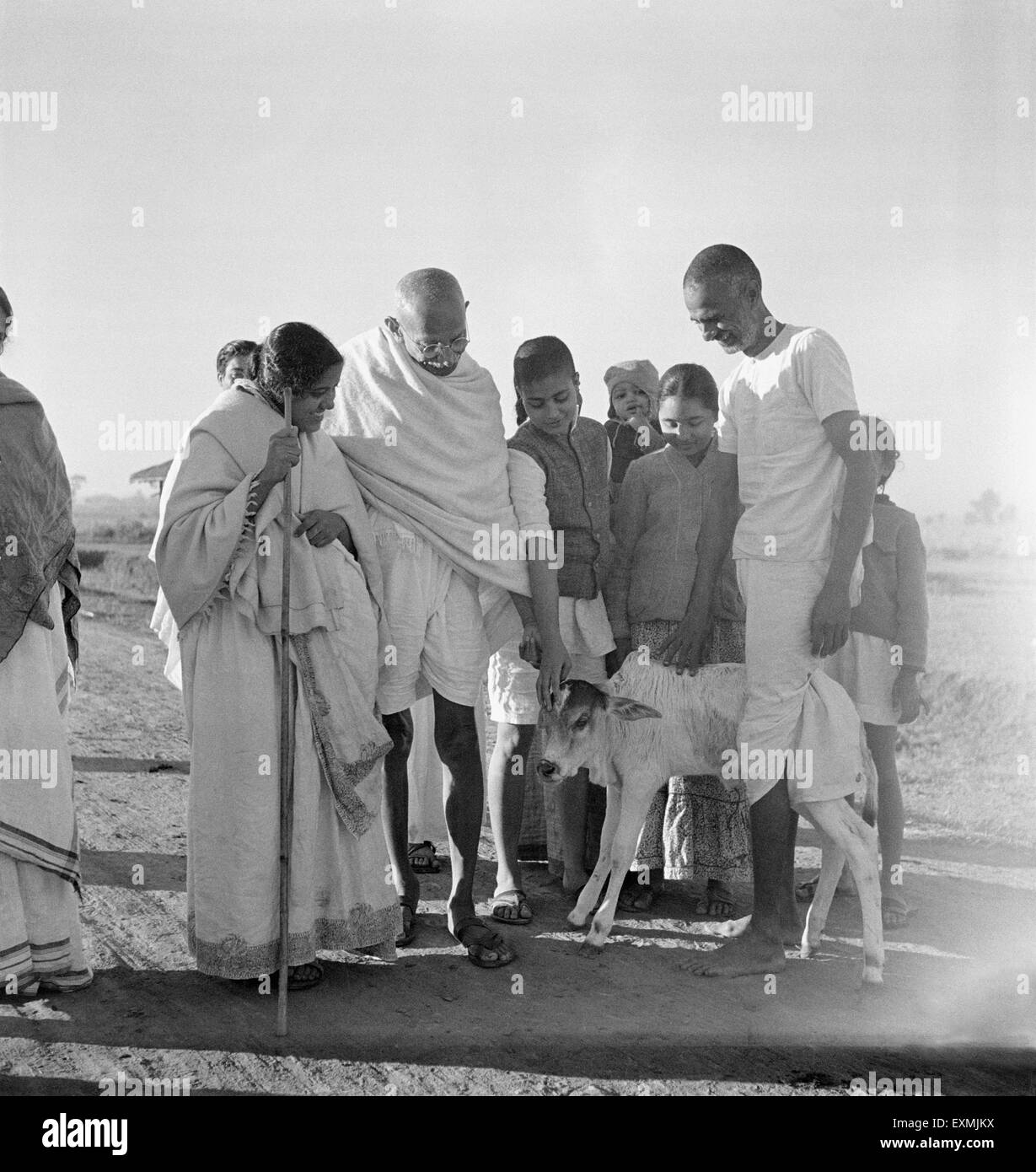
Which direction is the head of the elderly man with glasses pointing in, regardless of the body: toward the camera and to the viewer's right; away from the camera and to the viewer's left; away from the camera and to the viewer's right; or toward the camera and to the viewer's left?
toward the camera and to the viewer's right

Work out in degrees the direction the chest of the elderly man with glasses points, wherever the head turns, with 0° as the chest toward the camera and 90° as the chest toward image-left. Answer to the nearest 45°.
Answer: approximately 315°

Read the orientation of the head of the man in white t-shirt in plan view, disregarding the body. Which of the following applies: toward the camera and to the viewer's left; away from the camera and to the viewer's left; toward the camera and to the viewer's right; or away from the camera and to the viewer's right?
toward the camera and to the viewer's left

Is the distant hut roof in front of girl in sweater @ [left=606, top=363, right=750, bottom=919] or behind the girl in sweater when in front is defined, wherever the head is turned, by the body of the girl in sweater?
behind

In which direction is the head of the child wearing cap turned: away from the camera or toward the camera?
toward the camera

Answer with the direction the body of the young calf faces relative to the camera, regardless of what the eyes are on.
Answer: to the viewer's left

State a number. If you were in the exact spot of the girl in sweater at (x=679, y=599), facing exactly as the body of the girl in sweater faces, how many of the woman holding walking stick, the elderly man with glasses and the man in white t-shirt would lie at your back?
0

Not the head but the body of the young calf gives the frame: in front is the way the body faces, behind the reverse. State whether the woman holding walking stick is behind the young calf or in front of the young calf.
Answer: in front

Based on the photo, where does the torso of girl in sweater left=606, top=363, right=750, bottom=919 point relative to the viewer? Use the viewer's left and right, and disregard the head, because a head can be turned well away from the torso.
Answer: facing the viewer

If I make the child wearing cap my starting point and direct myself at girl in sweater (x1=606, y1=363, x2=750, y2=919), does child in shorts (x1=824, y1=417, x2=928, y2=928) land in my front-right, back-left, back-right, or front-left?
front-left

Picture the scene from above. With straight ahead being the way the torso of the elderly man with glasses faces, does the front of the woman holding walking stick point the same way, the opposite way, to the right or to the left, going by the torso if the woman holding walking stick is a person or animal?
the same way

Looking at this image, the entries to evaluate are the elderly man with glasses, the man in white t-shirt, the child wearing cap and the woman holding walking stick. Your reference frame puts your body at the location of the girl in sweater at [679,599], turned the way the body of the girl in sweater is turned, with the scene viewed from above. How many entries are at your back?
1

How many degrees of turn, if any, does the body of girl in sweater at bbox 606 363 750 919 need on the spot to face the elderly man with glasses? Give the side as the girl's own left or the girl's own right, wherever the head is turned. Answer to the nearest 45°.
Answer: approximately 45° to the girl's own right

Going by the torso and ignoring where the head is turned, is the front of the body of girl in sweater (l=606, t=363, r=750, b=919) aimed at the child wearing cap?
no

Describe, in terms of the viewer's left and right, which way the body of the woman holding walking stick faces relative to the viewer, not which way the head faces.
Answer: facing the viewer and to the right of the viewer
